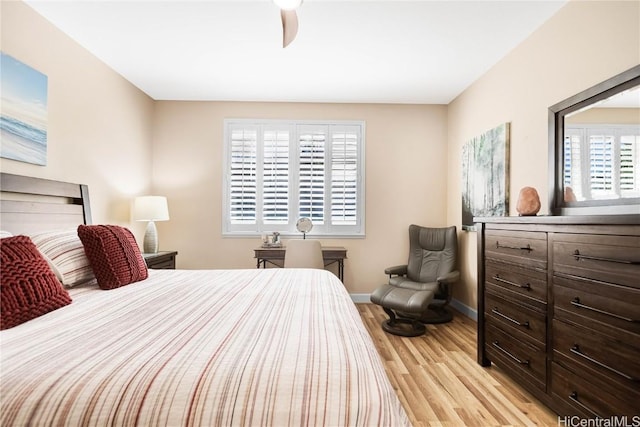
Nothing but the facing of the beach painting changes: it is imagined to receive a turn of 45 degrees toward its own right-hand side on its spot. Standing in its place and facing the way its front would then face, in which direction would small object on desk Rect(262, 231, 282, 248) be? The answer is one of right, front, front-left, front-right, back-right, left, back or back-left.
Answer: left

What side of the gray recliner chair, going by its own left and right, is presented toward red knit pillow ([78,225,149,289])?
front

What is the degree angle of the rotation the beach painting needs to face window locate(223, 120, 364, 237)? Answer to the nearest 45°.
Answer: approximately 45° to its left

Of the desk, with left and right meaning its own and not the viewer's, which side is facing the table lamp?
right

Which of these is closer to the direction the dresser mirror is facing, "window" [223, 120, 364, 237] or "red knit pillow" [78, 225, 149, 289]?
the red knit pillow

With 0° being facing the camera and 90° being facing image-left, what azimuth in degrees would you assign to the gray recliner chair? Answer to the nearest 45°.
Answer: approximately 45°

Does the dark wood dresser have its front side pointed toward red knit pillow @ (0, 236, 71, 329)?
yes

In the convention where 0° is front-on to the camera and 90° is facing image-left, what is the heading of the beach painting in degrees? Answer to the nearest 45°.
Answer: approximately 315°
